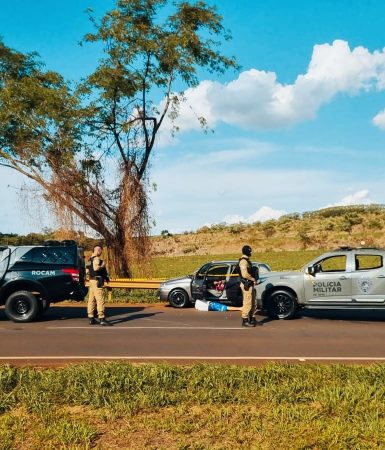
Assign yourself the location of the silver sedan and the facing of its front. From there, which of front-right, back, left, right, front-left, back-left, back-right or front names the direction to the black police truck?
front-left

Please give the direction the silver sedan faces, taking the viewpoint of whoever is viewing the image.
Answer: facing to the left of the viewer

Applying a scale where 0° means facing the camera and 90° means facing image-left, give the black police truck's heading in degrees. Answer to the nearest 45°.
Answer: approximately 90°

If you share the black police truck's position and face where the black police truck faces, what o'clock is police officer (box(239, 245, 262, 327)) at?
The police officer is roughly at 7 o'clock from the black police truck.

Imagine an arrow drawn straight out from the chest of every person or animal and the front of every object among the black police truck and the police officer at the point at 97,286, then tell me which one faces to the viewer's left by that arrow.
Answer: the black police truck

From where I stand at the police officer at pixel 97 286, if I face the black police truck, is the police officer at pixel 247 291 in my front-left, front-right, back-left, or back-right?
back-right

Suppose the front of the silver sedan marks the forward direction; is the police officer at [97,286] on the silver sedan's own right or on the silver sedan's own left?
on the silver sedan's own left

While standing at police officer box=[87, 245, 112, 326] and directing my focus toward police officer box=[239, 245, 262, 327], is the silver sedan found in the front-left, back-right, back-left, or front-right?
front-left
